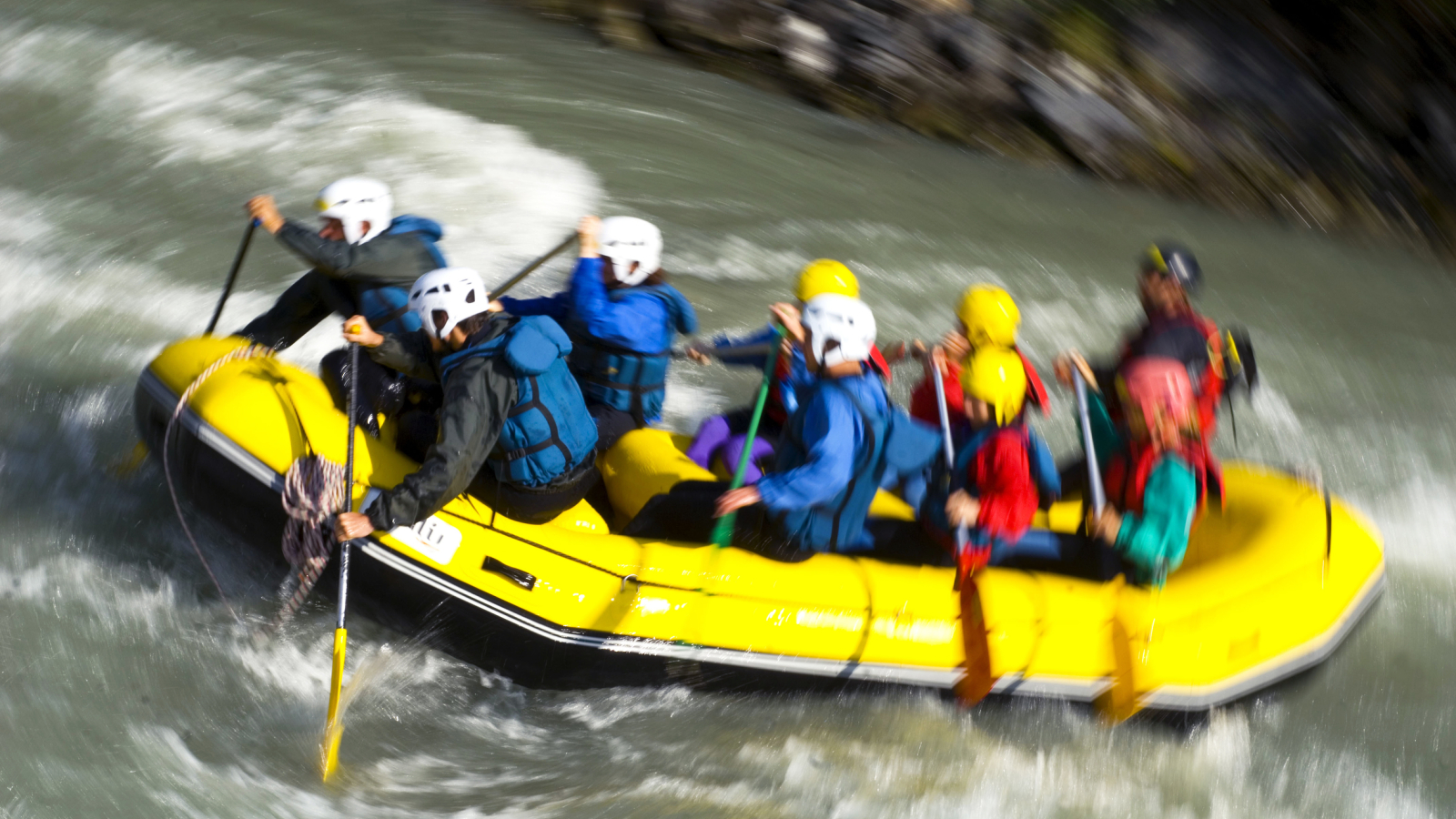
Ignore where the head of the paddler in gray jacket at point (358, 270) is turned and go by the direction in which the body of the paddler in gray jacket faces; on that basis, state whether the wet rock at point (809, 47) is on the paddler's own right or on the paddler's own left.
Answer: on the paddler's own right

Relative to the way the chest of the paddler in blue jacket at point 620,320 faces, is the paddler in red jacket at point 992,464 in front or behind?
behind

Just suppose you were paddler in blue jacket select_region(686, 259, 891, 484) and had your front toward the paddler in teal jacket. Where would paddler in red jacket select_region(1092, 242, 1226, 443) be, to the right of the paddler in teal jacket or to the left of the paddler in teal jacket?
left

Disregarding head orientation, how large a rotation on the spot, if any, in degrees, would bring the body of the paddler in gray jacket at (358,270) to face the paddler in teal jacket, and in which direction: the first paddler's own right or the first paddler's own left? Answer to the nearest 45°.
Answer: approximately 135° to the first paddler's own left

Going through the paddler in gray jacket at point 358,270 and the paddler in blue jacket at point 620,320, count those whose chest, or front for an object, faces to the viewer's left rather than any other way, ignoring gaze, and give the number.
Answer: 2

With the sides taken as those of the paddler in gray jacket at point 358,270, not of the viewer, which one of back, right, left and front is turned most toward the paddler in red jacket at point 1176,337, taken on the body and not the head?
back

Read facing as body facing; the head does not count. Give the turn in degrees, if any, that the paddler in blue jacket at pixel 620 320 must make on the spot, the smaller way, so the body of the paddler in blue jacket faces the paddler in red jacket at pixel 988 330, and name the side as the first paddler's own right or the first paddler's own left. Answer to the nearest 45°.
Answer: approximately 180°

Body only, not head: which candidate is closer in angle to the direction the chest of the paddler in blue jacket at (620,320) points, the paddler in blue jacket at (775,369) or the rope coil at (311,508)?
the rope coil

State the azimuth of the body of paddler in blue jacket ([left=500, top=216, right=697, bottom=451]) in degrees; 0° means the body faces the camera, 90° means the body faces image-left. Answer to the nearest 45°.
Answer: approximately 90°

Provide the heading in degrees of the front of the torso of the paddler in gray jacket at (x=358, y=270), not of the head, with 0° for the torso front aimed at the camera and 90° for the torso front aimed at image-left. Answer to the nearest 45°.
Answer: approximately 90°

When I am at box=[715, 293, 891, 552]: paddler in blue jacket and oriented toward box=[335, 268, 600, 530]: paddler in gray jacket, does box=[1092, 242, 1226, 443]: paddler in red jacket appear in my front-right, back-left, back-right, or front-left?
back-right
